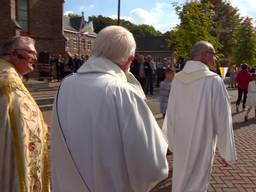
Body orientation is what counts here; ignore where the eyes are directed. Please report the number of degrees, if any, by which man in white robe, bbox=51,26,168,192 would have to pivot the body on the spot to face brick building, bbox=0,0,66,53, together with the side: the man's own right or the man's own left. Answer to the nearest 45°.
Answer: approximately 45° to the man's own left

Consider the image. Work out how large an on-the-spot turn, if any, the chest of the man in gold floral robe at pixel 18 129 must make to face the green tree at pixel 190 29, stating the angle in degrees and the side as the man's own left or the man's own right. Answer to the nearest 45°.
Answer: approximately 45° to the man's own left

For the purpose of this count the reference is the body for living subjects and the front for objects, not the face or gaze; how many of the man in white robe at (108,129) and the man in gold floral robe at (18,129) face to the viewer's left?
0

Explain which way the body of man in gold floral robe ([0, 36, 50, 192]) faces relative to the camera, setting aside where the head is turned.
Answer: to the viewer's right

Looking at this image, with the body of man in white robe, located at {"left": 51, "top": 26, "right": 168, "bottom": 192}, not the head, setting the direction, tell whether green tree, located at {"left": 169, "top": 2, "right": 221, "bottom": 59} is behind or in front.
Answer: in front

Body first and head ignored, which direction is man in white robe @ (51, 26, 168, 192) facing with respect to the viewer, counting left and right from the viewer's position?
facing away from the viewer and to the right of the viewer

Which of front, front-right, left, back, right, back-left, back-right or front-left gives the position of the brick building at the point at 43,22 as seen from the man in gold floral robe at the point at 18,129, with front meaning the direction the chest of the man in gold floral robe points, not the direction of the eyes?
left

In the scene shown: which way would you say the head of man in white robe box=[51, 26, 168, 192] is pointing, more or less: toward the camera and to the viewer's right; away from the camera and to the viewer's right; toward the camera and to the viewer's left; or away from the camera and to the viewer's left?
away from the camera and to the viewer's right

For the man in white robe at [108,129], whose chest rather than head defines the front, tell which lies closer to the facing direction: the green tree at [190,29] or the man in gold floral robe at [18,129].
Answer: the green tree
